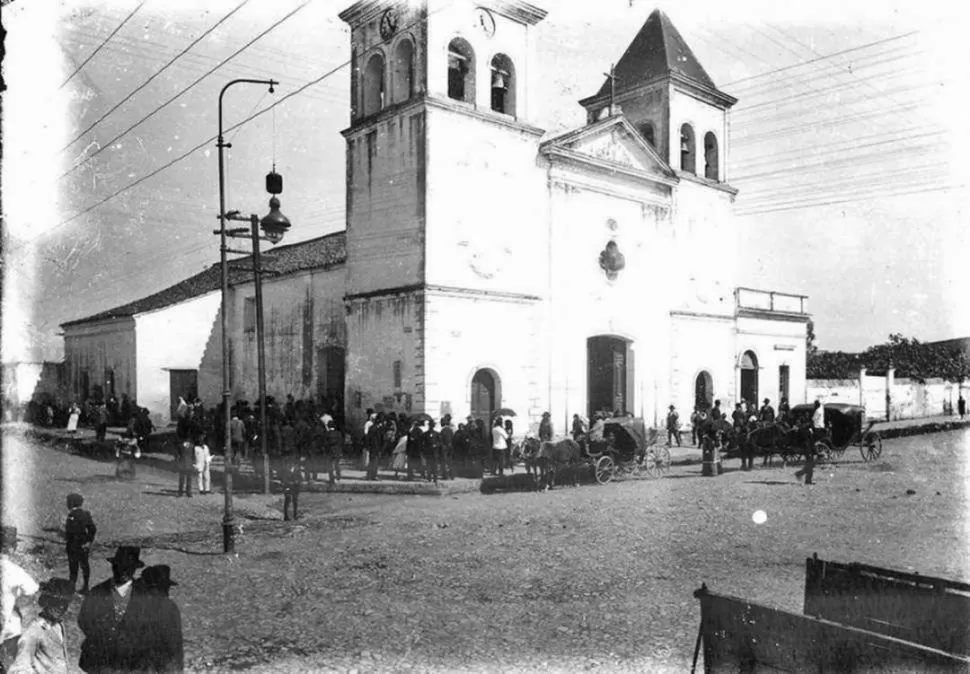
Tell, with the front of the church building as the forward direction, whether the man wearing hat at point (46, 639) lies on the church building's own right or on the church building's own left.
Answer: on the church building's own right

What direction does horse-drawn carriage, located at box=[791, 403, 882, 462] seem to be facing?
to the viewer's left

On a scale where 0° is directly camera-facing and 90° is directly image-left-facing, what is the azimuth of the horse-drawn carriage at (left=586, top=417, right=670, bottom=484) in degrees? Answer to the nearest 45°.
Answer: approximately 45°

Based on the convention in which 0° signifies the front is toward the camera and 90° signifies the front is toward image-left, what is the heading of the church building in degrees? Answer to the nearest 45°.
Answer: approximately 315°

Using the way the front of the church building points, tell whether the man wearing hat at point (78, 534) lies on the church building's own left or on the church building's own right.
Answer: on the church building's own right

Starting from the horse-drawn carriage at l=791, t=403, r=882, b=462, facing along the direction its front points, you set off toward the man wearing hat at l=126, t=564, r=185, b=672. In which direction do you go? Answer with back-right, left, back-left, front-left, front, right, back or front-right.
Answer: left

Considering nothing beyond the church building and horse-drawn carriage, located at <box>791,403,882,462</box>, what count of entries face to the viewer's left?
1

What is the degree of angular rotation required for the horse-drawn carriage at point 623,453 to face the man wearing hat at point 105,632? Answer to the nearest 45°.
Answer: approximately 45° to its left
